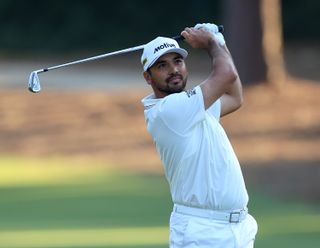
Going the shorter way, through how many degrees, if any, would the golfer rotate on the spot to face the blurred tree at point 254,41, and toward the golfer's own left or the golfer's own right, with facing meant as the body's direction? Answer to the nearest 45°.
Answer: approximately 135° to the golfer's own left

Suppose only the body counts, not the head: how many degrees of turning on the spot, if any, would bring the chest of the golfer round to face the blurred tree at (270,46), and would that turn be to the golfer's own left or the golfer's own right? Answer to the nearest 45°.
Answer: approximately 135° to the golfer's own left

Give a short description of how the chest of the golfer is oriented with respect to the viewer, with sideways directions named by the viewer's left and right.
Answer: facing the viewer and to the right of the viewer

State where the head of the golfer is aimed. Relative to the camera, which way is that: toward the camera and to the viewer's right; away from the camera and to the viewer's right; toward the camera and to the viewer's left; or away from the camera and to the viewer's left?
toward the camera and to the viewer's right
